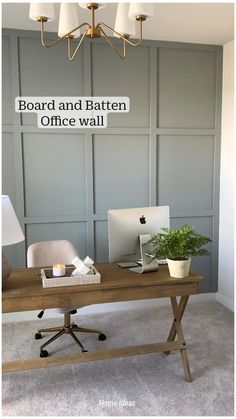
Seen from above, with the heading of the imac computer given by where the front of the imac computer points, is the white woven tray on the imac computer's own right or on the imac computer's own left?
on the imac computer's own left

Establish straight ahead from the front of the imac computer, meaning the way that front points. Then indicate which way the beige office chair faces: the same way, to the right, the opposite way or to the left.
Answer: the opposite way

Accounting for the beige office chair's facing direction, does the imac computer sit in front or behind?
in front

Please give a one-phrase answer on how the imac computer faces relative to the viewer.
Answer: facing away from the viewer and to the left of the viewer

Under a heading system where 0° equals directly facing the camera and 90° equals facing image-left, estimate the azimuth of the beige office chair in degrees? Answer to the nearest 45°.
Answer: approximately 315°
